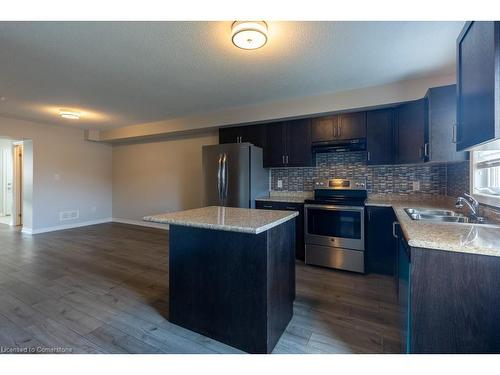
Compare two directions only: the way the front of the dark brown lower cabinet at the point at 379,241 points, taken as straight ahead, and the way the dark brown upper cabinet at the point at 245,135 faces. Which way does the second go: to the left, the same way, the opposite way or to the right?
the same way

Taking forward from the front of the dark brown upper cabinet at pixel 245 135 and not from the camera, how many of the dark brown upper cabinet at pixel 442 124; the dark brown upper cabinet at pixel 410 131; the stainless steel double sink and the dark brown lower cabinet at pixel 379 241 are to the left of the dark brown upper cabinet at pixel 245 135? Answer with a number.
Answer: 4

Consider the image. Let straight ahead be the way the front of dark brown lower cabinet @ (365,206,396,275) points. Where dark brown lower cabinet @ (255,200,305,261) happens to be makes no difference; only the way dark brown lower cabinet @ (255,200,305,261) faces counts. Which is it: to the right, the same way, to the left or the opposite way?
the same way

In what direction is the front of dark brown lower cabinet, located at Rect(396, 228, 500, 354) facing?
to the viewer's left

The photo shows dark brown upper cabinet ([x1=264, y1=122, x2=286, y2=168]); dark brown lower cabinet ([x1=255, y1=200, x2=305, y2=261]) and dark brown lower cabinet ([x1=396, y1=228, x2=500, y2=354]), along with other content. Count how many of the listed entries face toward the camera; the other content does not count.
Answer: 2

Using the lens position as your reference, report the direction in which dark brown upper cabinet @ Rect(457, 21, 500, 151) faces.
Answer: facing to the left of the viewer

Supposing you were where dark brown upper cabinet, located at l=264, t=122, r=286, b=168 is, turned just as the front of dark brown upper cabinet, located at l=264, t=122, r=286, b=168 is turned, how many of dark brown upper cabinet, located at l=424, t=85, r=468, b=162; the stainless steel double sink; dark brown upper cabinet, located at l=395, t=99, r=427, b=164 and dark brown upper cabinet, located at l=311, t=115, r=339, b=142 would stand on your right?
0

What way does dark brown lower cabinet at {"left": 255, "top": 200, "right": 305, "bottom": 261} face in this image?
toward the camera

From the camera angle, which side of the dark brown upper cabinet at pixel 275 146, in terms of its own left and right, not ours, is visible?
front

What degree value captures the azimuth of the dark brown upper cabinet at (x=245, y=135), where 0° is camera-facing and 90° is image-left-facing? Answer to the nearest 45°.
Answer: approximately 45°

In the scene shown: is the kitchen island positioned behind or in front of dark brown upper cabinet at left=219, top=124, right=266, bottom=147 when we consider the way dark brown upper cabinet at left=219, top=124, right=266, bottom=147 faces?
in front

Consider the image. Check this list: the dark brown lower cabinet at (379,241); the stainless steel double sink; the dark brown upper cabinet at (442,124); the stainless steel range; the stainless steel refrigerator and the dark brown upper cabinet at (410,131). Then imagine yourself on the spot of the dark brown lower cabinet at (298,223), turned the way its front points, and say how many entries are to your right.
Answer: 1

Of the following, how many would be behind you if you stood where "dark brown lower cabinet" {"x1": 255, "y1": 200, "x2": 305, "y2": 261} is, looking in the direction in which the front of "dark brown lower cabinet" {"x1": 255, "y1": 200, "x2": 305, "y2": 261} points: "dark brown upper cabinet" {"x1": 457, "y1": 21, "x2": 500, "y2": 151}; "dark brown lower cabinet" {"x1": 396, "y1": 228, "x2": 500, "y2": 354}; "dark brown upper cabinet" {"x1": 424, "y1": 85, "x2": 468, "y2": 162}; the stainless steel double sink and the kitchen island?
0

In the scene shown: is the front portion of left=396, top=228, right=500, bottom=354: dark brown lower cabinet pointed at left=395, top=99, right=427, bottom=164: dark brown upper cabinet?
no

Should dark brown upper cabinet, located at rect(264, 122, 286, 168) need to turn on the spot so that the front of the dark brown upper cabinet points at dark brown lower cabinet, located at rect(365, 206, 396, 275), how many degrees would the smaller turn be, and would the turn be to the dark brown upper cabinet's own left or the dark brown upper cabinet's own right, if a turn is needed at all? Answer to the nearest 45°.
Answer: approximately 45° to the dark brown upper cabinet's own left

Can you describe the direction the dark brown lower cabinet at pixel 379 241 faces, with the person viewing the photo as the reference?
facing the viewer

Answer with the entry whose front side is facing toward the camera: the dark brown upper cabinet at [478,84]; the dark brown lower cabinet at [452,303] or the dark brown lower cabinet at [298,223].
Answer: the dark brown lower cabinet at [298,223]

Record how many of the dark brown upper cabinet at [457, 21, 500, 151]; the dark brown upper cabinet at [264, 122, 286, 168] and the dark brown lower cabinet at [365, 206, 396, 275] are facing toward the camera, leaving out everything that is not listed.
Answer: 2
